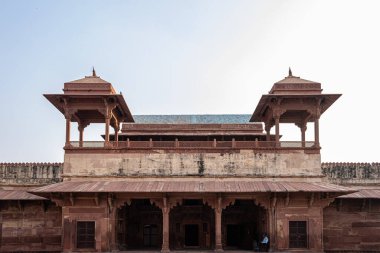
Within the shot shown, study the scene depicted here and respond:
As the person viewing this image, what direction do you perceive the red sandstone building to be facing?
facing the viewer
